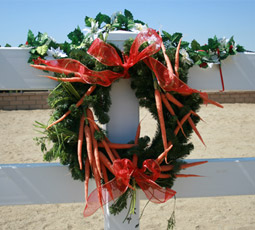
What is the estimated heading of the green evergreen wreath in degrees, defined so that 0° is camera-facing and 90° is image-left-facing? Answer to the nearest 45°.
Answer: approximately 0°
